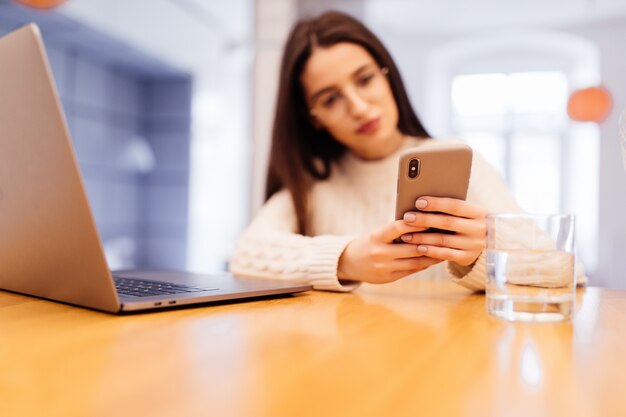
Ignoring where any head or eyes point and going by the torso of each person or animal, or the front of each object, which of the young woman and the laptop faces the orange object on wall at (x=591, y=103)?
the laptop

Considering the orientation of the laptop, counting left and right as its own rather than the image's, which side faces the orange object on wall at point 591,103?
front

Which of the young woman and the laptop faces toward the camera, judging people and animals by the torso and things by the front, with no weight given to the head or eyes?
the young woman

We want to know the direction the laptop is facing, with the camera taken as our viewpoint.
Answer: facing away from the viewer and to the right of the viewer

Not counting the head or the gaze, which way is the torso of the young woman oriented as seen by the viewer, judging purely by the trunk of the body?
toward the camera

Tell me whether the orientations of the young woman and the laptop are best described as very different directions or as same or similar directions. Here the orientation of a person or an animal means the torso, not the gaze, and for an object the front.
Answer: very different directions

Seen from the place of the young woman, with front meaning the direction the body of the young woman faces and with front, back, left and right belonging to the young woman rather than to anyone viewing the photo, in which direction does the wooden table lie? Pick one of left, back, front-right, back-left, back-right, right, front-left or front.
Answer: front

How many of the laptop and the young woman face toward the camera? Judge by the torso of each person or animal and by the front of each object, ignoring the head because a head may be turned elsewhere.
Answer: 1

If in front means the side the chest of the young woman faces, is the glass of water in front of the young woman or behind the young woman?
in front
